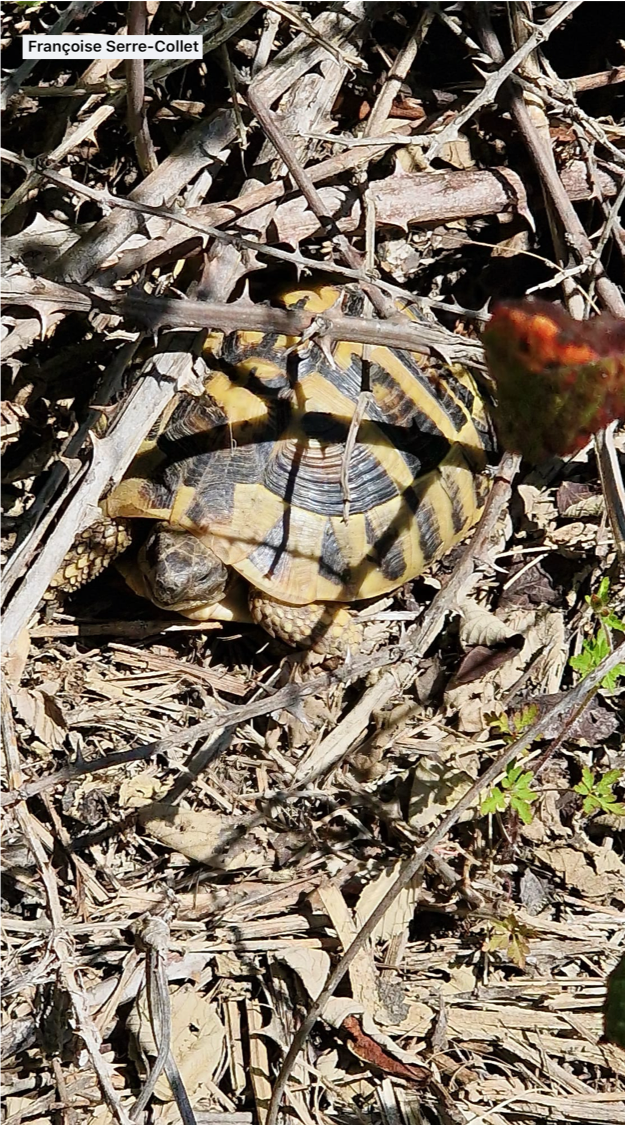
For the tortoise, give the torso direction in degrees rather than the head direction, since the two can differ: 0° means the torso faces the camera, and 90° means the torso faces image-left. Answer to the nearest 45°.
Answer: approximately 45°
